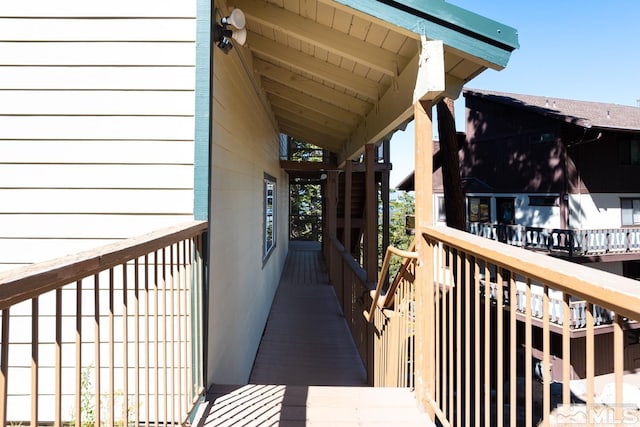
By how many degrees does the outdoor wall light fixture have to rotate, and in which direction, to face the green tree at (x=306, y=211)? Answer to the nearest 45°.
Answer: approximately 135° to its left

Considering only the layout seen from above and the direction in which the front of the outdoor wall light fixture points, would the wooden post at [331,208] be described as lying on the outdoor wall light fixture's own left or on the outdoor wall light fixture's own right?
on the outdoor wall light fixture's own left

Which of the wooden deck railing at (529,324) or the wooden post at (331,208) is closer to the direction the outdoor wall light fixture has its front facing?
the wooden deck railing

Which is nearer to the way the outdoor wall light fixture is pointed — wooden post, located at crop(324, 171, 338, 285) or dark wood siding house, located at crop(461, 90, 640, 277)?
the dark wood siding house

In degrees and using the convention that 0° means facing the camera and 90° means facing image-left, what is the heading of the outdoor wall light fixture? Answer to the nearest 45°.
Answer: approximately 315°

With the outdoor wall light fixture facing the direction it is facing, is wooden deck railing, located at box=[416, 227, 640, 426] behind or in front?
in front

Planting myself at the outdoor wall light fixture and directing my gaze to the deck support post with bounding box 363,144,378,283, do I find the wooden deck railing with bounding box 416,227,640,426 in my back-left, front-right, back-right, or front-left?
back-right

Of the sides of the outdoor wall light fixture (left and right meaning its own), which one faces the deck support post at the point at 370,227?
left
